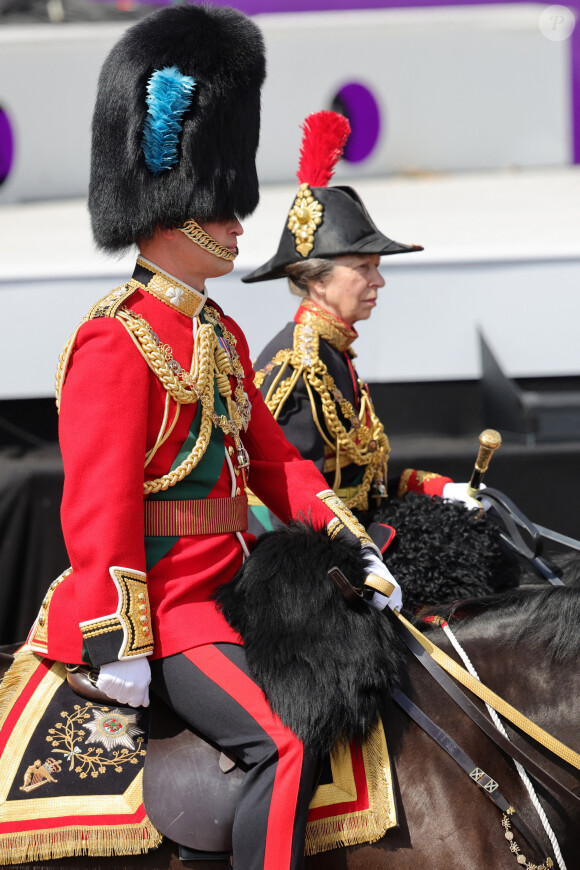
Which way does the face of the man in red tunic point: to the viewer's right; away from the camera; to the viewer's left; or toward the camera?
to the viewer's right

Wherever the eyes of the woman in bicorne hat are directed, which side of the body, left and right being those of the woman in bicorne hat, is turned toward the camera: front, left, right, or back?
right

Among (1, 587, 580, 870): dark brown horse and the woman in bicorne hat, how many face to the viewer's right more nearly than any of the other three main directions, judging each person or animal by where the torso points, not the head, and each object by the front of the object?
2

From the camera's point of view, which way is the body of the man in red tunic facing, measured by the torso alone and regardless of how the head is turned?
to the viewer's right

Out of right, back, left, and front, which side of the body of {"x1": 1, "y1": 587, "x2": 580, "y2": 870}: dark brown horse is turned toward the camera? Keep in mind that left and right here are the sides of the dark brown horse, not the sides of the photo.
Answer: right

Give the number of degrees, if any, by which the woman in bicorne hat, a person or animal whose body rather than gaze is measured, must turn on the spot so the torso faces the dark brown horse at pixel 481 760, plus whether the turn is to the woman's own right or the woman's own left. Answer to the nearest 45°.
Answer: approximately 90° to the woman's own right

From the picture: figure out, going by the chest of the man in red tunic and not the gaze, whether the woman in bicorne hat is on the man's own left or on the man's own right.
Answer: on the man's own left

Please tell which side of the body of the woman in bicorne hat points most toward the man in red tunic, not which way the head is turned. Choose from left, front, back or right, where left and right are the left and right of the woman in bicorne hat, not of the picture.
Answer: right

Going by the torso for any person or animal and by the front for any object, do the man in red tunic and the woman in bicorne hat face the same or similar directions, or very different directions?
same or similar directions

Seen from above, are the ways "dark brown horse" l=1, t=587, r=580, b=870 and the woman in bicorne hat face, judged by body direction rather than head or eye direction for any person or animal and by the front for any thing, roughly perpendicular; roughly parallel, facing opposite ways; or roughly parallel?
roughly parallel

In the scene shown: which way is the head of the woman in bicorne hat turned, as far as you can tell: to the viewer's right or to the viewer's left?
to the viewer's right

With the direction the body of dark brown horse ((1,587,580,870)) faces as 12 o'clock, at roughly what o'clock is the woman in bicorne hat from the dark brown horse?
The woman in bicorne hat is roughly at 9 o'clock from the dark brown horse.

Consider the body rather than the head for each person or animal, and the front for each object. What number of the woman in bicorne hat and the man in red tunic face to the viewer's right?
2
